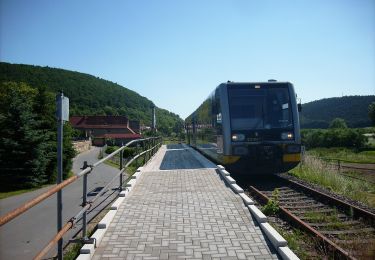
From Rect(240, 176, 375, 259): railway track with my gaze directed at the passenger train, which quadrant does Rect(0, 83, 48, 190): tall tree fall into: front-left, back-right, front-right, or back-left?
front-left

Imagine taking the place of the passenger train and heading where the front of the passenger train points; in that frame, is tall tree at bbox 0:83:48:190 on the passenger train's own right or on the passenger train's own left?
on the passenger train's own right

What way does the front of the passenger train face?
toward the camera

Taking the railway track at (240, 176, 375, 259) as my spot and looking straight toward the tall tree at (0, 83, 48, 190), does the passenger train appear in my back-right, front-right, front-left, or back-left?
front-right
